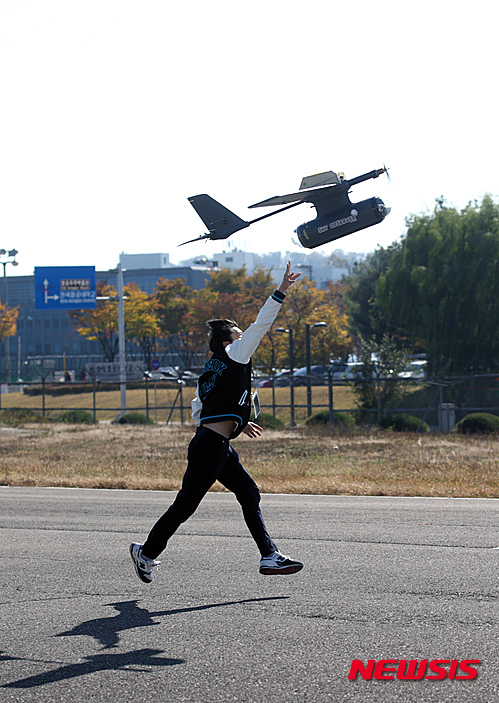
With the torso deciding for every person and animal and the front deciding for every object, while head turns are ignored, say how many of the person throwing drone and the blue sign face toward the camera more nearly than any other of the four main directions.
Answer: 1

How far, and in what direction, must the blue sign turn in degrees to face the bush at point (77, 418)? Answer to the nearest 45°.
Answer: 0° — it already faces it

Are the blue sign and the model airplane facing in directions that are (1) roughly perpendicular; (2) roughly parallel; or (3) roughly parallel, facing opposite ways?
roughly perpendicular

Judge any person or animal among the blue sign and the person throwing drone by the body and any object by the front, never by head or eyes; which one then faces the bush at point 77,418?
the blue sign

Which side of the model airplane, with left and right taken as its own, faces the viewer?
right

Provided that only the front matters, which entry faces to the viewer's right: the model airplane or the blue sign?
the model airplane

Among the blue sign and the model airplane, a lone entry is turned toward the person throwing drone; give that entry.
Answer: the blue sign

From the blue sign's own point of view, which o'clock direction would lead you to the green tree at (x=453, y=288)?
The green tree is roughly at 10 o'clock from the blue sign.

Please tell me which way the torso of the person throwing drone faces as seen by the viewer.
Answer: to the viewer's right
